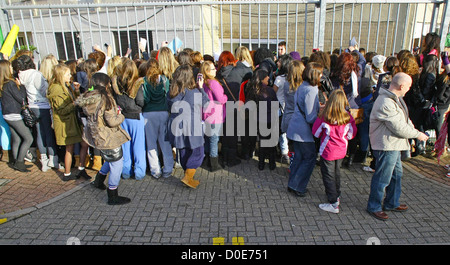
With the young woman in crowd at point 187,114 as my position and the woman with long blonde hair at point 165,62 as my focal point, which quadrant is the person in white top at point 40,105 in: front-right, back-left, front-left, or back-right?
front-left

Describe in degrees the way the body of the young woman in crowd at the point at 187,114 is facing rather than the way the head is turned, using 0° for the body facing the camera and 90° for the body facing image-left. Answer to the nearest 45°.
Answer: approximately 225°

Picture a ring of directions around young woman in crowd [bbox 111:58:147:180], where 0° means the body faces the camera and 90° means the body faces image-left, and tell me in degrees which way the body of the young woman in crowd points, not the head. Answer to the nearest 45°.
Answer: approximately 180°

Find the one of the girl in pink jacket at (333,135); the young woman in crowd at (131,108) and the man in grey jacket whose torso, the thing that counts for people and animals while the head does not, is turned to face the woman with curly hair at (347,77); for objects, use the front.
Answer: the girl in pink jacket

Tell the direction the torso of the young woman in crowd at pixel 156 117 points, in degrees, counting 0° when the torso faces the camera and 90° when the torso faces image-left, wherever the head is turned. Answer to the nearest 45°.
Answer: approximately 180°

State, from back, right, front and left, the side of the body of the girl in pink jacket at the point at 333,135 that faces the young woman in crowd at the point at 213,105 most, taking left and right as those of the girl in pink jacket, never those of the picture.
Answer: left

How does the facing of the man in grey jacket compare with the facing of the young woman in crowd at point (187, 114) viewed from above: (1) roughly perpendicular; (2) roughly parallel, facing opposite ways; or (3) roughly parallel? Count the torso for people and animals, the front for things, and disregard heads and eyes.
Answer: roughly perpendicular

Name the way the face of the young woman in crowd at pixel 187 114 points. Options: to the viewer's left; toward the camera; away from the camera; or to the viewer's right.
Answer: away from the camera

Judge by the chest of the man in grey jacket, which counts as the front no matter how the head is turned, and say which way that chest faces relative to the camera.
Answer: to the viewer's right

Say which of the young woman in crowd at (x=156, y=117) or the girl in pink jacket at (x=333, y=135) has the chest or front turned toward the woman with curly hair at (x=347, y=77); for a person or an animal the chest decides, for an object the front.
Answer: the girl in pink jacket

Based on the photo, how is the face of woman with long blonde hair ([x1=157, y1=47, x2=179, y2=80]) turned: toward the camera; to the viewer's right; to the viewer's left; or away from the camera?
away from the camera

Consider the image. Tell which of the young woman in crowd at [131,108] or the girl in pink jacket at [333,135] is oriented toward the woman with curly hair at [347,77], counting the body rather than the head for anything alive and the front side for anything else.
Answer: the girl in pink jacket

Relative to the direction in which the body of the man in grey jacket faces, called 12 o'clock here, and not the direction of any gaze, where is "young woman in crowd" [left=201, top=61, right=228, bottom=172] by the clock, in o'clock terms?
The young woman in crowd is roughly at 6 o'clock from the man in grey jacket.

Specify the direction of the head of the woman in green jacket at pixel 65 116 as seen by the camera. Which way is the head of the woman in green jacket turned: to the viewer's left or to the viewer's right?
to the viewer's right

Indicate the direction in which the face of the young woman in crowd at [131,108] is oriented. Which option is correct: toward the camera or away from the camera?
away from the camera
